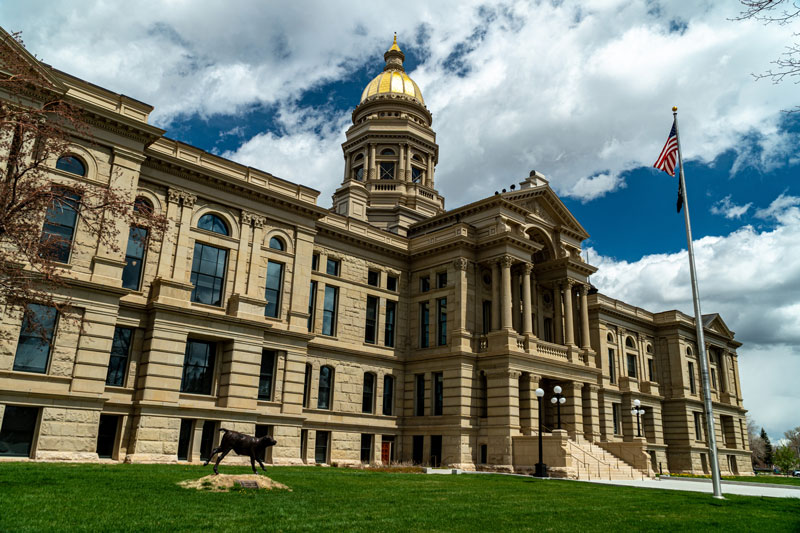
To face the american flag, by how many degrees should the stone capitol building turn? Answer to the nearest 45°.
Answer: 0° — it already faces it

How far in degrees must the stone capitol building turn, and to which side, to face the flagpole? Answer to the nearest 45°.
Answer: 0° — it already faces it

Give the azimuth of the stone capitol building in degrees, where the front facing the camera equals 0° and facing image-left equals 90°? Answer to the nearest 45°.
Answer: approximately 315°
